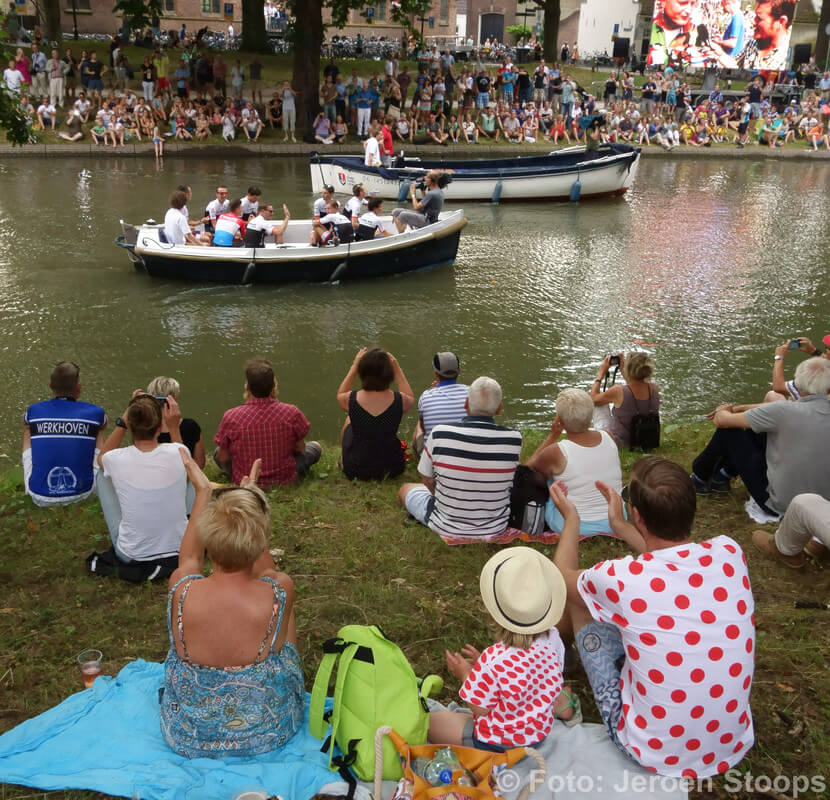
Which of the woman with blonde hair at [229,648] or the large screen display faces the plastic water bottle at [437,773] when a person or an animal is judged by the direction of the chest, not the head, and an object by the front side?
the large screen display

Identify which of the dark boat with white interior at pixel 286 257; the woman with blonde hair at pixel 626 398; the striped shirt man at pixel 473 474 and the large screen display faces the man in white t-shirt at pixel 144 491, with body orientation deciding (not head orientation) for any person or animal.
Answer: the large screen display

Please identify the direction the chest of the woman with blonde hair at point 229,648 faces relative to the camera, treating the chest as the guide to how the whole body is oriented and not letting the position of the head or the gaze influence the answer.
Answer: away from the camera

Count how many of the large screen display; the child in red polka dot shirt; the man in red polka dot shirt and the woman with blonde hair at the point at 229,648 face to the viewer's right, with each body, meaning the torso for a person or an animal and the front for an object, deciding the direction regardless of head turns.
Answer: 0

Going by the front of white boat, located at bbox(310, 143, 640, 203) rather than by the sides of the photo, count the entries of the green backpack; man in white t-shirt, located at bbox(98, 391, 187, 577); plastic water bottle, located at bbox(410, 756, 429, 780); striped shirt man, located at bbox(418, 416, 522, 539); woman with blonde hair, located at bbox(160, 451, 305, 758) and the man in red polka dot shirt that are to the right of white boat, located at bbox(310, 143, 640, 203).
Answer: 6

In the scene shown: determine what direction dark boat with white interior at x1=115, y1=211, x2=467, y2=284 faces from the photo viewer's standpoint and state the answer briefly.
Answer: facing to the right of the viewer

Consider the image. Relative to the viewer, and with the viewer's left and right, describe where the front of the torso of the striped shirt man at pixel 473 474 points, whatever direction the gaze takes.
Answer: facing away from the viewer

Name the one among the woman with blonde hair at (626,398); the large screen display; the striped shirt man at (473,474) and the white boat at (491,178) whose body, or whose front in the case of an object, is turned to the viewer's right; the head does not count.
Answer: the white boat

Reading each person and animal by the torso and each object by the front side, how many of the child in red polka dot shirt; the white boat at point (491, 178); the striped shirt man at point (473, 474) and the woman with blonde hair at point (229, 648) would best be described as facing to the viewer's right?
1

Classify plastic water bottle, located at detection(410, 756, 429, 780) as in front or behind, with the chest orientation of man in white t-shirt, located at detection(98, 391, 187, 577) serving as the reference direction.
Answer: behind

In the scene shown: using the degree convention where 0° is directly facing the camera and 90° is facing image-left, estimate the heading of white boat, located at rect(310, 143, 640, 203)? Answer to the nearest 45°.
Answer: approximately 270°

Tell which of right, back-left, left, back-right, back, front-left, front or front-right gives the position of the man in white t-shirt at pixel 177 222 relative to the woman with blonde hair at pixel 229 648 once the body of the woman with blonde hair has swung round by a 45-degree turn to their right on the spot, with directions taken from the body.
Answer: front-left

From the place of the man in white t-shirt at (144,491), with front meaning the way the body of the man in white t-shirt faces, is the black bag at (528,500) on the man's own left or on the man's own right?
on the man's own right

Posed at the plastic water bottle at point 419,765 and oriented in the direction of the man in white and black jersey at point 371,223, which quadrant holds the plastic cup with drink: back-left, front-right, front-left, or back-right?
front-left

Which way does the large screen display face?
toward the camera

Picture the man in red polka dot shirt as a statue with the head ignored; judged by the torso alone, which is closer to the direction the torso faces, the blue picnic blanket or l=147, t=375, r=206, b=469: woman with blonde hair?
the woman with blonde hair

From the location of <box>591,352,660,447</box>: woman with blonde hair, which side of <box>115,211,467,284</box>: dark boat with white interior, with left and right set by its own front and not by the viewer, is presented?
right

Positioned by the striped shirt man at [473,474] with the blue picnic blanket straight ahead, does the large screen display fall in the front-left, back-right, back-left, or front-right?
back-right
